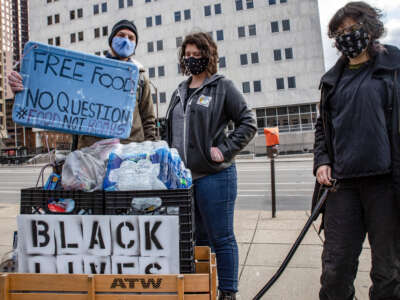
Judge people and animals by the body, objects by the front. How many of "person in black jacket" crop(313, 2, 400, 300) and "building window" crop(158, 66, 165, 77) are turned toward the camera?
2

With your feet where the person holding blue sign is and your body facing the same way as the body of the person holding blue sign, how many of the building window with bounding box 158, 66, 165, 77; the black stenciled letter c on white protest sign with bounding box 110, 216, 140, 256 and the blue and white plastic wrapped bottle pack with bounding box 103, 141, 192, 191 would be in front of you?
2

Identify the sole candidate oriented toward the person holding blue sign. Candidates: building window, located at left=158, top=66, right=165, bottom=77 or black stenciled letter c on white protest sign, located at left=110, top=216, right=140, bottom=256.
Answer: the building window

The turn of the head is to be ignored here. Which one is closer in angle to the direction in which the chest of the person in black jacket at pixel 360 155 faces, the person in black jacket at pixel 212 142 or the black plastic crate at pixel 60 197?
the black plastic crate
